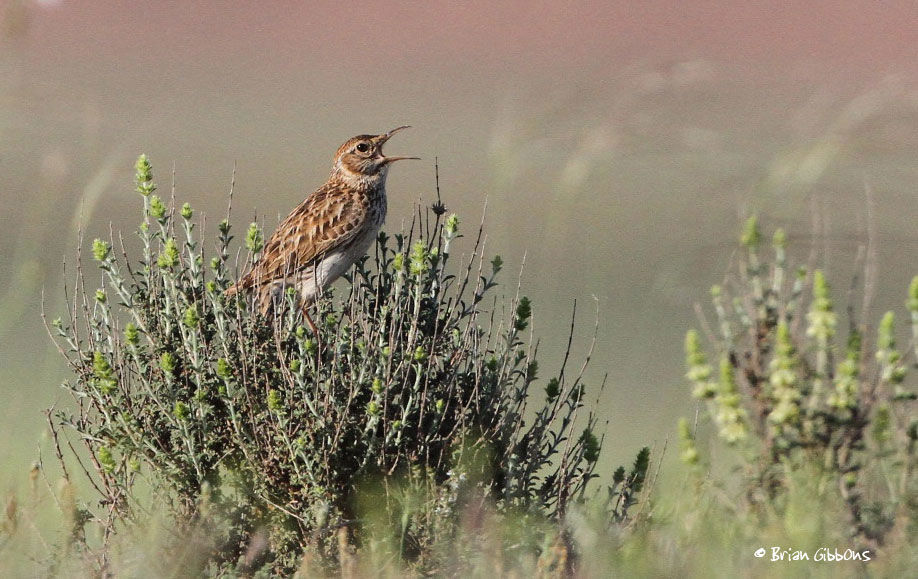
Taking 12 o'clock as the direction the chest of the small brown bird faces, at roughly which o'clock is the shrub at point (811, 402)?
The shrub is roughly at 11 o'clock from the small brown bird.

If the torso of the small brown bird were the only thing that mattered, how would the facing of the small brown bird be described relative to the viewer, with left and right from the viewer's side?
facing to the right of the viewer
